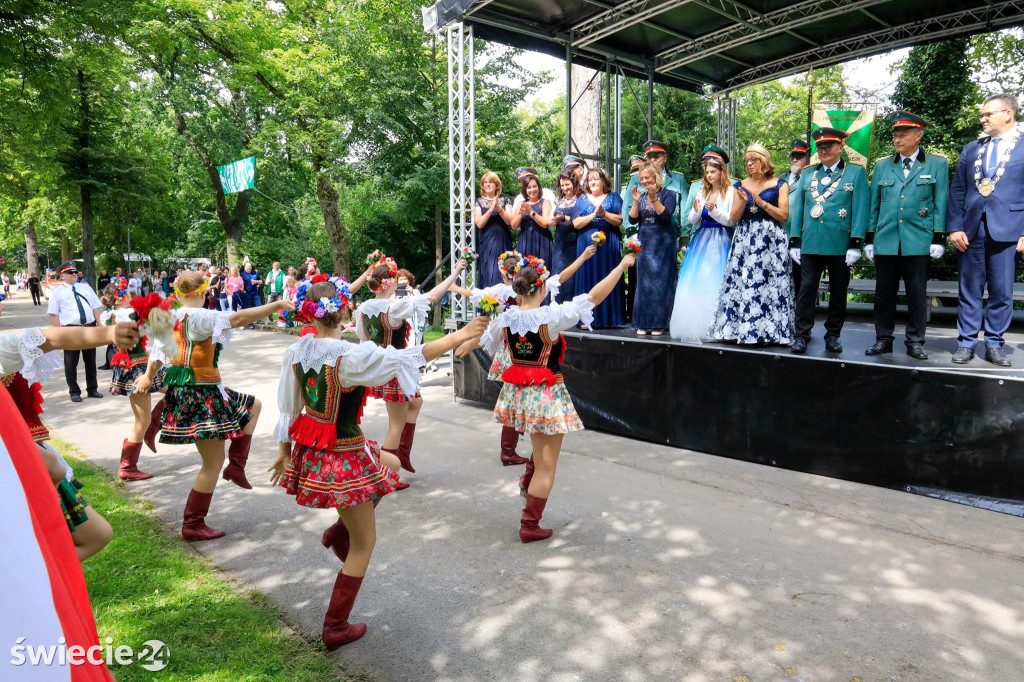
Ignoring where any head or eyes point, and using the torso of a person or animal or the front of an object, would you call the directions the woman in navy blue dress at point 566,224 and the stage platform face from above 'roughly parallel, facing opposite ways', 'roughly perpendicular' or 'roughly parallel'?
roughly parallel

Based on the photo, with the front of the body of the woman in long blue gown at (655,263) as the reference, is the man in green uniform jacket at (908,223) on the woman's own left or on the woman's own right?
on the woman's own left

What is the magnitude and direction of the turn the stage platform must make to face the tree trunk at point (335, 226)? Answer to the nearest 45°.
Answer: approximately 90° to its right

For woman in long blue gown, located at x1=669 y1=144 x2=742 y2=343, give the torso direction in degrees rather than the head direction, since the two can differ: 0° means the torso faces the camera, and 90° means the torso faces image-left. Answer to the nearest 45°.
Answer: approximately 45°

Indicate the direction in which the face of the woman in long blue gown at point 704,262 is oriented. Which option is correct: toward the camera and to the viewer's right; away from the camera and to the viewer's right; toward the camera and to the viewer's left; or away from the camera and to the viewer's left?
toward the camera and to the viewer's left

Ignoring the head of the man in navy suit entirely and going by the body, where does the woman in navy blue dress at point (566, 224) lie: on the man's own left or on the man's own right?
on the man's own right

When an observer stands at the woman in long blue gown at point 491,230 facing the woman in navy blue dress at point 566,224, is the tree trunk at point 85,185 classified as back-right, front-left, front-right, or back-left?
back-left

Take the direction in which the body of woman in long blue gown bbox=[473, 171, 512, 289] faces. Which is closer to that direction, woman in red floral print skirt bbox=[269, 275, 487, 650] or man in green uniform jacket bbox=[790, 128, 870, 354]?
the woman in red floral print skirt

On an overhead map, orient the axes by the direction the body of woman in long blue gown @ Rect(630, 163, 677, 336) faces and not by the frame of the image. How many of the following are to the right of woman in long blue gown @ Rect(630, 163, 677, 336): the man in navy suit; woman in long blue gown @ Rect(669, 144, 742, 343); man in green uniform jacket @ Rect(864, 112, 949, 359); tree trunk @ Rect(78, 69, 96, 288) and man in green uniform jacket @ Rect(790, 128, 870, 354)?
1

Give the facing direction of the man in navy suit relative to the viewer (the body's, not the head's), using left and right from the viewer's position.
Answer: facing the viewer and to the left of the viewer

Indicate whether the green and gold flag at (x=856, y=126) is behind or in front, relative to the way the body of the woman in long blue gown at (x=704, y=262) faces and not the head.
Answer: behind

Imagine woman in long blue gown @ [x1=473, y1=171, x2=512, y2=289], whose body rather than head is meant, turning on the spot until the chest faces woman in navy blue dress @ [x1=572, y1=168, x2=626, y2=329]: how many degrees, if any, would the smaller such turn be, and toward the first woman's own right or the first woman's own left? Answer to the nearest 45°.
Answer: approximately 45° to the first woman's own left

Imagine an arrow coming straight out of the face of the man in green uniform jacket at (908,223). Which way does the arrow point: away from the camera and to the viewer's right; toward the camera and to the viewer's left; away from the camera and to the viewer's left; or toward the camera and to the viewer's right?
toward the camera and to the viewer's left

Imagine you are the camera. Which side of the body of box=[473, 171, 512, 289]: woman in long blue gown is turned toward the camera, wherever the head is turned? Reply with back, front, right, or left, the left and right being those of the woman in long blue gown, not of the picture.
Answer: front

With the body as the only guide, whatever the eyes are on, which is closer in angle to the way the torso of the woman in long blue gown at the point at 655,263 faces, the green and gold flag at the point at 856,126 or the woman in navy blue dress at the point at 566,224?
the woman in navy blue dress

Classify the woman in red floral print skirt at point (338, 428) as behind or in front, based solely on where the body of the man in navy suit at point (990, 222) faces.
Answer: in front

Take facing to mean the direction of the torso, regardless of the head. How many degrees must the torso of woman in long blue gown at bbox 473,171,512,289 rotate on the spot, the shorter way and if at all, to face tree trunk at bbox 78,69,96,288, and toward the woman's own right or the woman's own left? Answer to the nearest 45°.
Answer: approximately 135° to the woman's own right

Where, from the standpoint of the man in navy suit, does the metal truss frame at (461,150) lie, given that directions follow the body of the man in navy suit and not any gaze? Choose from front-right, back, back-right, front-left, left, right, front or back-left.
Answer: front-right

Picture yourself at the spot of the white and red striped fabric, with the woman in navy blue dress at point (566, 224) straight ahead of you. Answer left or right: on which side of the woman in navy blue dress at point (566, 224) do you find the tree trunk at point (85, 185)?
left
